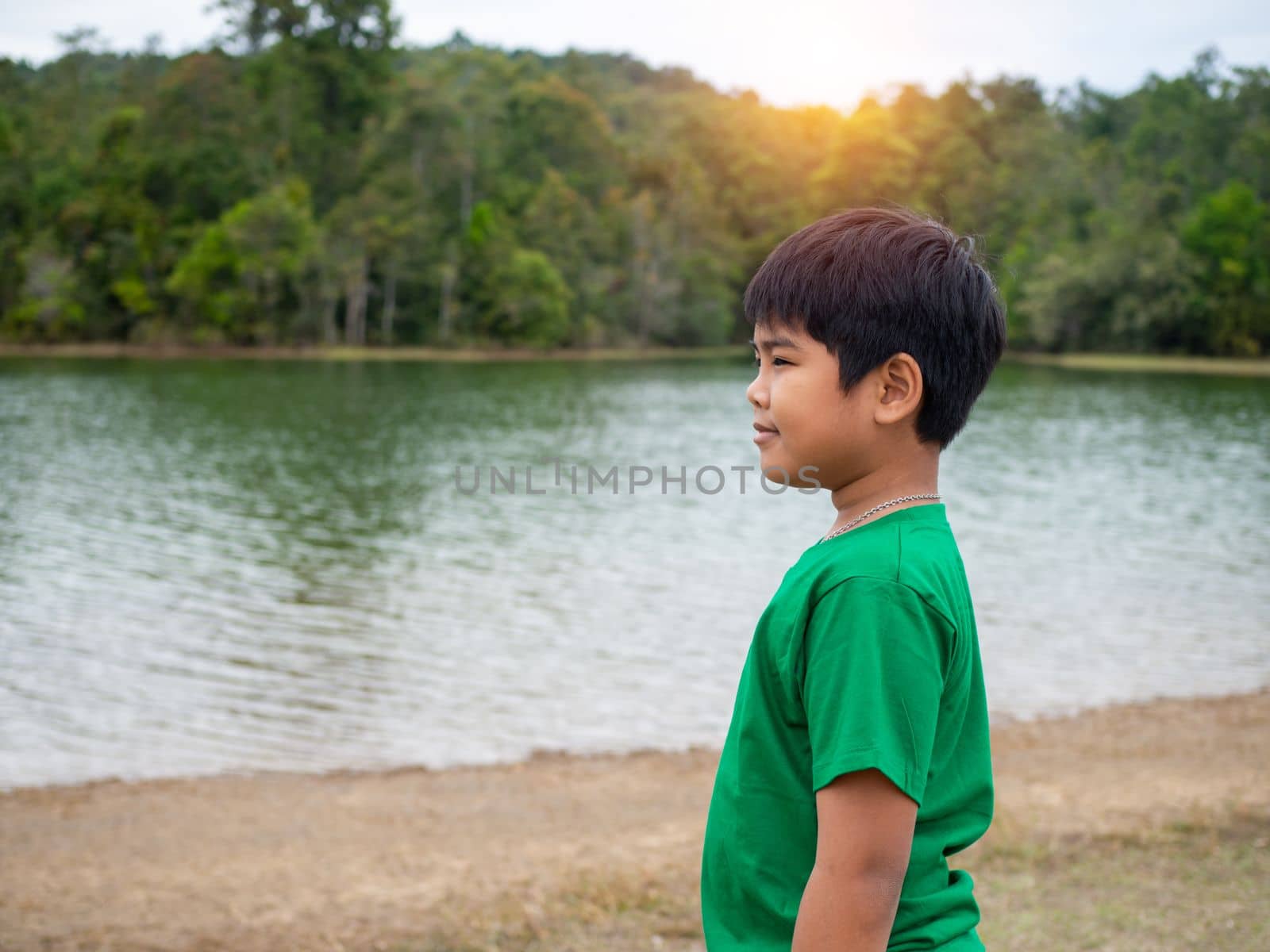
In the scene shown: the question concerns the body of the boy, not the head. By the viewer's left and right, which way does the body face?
facing to the left of the viewer

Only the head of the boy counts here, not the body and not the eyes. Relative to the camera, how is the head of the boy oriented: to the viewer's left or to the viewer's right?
to the viewer's left
